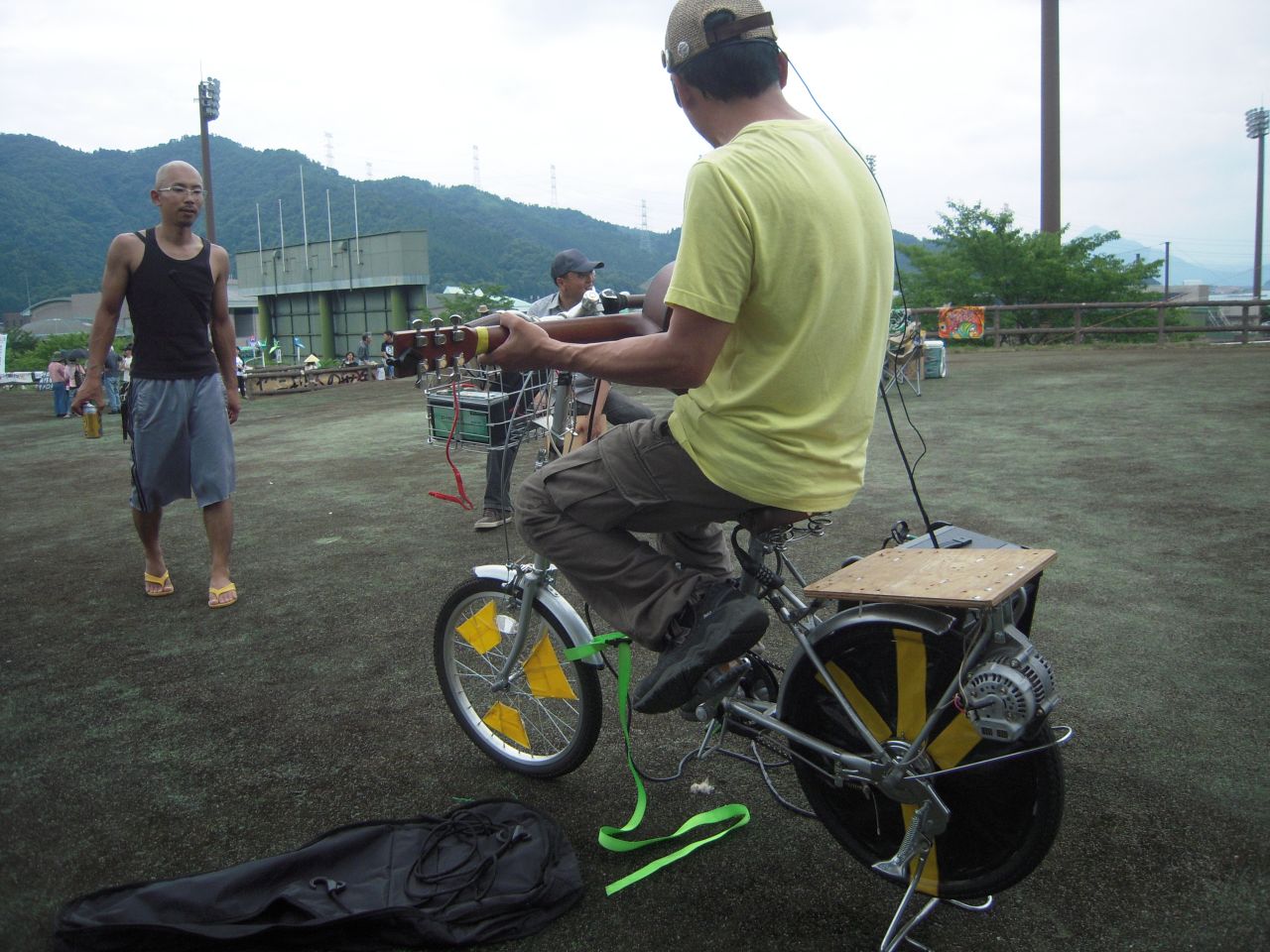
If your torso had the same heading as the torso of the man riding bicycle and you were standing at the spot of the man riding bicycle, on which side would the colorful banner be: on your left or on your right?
on your right

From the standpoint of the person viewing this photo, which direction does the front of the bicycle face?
facing away from the viewer and to the left of the viewer

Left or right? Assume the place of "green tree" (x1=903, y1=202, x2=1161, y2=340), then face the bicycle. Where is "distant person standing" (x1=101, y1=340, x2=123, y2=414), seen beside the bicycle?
right

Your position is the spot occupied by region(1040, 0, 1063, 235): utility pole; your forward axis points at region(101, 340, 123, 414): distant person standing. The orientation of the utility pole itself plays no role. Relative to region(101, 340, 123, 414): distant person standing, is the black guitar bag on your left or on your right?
left

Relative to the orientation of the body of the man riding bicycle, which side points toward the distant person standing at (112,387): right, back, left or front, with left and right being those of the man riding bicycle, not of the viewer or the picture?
front

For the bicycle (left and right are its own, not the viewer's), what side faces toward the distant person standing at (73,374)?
front

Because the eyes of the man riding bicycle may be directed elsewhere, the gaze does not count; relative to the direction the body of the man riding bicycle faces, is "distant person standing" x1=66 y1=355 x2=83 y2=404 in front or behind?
in front

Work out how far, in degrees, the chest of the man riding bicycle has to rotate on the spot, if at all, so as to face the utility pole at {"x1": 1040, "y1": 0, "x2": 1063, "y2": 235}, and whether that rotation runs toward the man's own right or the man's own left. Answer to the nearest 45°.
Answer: approximately 45° to the man's own right

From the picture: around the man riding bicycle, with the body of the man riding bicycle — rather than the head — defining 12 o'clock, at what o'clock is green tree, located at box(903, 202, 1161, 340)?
The green tree is roughly at 2 o'clock from the man riding bicycle.

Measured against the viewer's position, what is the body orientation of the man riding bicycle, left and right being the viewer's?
facing away from the viewer and to the left of the viewer

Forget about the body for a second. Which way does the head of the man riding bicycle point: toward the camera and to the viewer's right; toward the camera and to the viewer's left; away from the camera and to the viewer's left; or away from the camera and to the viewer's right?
away from the camera and to the viewer's left

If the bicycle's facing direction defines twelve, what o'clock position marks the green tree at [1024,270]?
The green tree is roughly at 2 o'clock from the bicycle.
